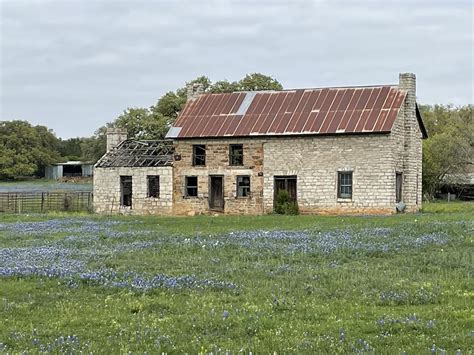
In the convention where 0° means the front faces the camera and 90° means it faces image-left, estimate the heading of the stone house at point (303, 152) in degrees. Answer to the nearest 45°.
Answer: approximately 0°

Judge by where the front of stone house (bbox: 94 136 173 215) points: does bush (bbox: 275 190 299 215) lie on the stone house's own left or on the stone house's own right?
on the stone house's own left
